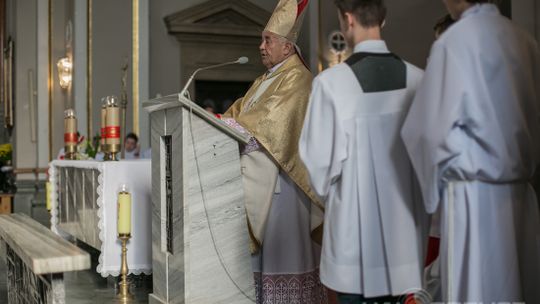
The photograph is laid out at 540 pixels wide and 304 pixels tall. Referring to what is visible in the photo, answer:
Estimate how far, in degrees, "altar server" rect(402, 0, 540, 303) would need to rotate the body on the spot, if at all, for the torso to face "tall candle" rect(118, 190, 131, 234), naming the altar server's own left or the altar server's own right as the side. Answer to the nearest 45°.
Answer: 0° — they already face it

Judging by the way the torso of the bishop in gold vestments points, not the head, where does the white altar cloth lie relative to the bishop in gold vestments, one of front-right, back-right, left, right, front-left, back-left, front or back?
front-right

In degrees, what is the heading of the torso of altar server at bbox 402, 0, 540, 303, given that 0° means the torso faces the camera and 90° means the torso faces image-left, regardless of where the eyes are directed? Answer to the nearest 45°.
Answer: approximately 135°

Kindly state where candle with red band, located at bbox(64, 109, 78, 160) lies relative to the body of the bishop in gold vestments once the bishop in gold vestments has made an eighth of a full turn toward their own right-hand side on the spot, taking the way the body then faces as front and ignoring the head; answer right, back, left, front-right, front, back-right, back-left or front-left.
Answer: front

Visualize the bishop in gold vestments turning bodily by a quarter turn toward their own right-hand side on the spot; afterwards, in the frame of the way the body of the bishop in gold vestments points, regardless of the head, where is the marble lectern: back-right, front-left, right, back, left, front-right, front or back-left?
back-left

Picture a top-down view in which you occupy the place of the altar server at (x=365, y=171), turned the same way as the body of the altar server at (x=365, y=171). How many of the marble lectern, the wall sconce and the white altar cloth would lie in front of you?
3

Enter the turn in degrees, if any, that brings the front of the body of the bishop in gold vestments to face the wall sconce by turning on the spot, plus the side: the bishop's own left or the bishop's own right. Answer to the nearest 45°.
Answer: approximately 45° to the bishop's own right

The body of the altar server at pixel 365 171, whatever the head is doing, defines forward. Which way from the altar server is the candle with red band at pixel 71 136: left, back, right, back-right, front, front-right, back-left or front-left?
front

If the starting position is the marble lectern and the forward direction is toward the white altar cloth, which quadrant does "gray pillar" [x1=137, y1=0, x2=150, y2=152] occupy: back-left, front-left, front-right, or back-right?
front-right

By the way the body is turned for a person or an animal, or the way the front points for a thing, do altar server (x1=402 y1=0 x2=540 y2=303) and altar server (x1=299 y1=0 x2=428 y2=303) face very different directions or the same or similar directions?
same or similar directions

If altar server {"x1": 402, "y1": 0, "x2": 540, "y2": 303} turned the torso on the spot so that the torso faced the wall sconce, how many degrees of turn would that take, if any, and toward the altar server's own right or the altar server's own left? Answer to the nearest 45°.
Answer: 0° — they already face it

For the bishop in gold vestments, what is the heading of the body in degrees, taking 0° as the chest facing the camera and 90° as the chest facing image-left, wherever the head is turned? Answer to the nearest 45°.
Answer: approximately 90°

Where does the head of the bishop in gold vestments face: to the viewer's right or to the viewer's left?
to the viewer's left

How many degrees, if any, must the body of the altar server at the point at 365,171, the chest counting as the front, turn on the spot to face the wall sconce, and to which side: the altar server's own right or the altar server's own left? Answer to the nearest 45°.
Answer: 0° — they already face it
